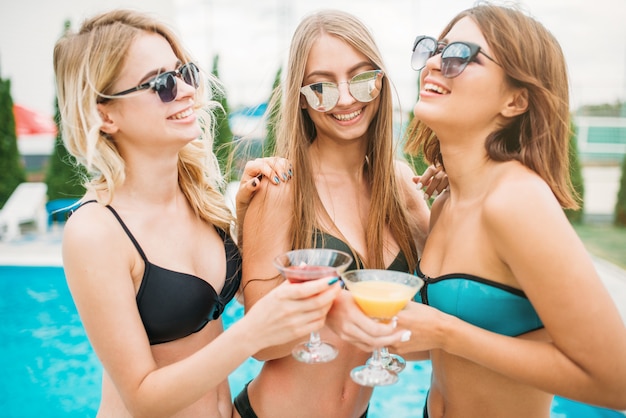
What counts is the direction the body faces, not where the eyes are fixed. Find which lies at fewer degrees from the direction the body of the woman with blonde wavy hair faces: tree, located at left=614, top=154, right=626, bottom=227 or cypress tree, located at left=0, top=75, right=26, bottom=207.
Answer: the tree

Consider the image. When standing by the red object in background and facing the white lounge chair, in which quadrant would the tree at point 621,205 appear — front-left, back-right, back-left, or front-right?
front-left

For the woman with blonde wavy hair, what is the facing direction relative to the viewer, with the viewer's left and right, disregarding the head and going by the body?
facing the viewer and to the right of the viewer

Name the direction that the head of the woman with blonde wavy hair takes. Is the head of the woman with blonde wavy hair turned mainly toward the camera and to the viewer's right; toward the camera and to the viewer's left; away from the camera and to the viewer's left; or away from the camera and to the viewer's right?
toward the camera and to the viewer's right

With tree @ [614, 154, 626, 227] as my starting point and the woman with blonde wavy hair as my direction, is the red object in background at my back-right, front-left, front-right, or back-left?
front-right

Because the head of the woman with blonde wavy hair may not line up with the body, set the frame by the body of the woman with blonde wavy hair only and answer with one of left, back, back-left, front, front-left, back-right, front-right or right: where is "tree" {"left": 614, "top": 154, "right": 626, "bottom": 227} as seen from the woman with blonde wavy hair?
left

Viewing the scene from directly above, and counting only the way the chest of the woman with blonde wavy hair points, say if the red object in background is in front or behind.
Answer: behind

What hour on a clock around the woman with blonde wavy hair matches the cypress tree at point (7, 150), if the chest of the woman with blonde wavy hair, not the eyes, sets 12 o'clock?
The cypress tree is roughly at 7 o'clock from the woman with blonde wavy hair.
